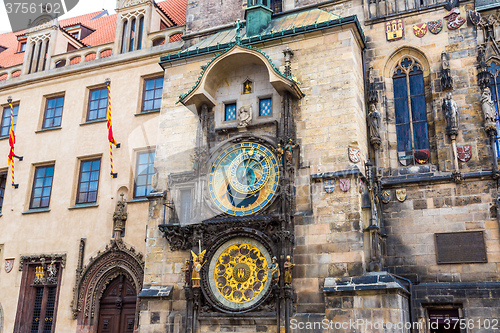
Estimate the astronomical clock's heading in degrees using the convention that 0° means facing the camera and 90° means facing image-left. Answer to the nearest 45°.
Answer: approximately 45°
